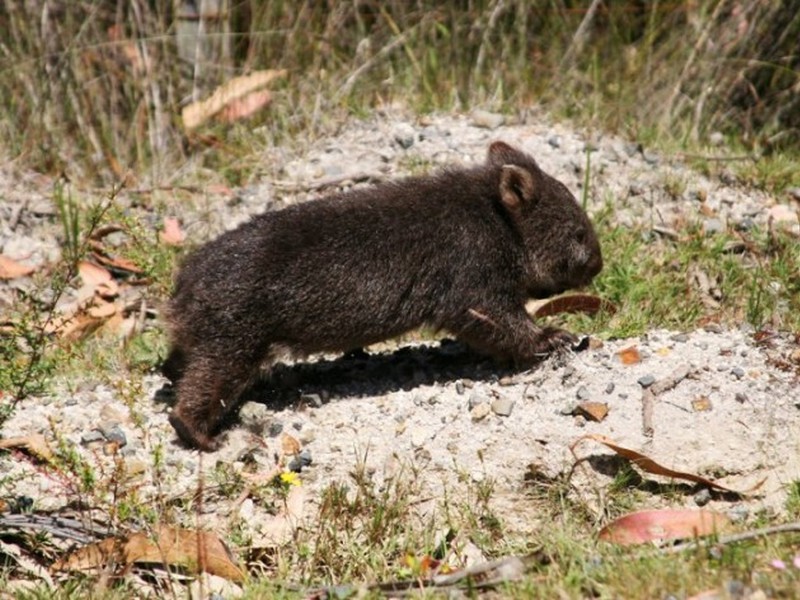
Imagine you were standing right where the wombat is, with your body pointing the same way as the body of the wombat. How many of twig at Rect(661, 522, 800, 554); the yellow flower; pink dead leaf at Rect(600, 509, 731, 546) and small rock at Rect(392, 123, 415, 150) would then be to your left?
1

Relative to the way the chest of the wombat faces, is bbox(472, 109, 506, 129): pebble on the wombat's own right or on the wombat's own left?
on the wombat's own left

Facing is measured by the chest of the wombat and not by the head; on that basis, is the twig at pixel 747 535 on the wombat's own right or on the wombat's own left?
on the wombat's own right

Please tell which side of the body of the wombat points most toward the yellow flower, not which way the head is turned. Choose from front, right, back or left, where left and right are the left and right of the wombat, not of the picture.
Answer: right

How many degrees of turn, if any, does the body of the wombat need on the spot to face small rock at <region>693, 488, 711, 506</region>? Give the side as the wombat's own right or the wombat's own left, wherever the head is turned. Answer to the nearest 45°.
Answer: approximately 45° to the wombat's own right

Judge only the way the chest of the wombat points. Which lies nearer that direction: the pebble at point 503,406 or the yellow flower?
the pebble

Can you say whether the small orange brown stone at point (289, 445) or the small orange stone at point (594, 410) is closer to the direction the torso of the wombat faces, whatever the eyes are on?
the small orange stone

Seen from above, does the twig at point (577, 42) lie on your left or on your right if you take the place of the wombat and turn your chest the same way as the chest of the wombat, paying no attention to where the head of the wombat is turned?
on your left

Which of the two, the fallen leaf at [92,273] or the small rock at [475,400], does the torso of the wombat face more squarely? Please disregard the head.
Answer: the small rock

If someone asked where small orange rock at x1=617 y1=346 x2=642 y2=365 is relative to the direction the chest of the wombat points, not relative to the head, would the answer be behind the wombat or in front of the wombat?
in front

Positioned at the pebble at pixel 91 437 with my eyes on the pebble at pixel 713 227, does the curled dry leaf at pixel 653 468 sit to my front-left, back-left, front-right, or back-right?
front-right

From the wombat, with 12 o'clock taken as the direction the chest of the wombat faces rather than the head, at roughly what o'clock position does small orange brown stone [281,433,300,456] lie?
The small orange brown stone is roughly at 4 o'clock from the wombat.

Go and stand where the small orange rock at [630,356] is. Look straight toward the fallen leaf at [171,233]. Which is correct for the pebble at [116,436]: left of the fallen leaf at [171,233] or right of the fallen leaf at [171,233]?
left

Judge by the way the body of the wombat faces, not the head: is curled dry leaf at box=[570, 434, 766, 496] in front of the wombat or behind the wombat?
in front

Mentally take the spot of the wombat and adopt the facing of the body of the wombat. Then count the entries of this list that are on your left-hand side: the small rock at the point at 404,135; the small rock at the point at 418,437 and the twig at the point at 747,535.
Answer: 1

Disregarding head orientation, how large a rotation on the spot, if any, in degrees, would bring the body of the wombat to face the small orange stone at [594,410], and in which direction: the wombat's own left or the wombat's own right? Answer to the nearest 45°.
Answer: approximately 45° to the wombat's own right

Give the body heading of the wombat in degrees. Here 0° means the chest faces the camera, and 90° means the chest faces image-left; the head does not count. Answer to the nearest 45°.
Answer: approximately 270°
